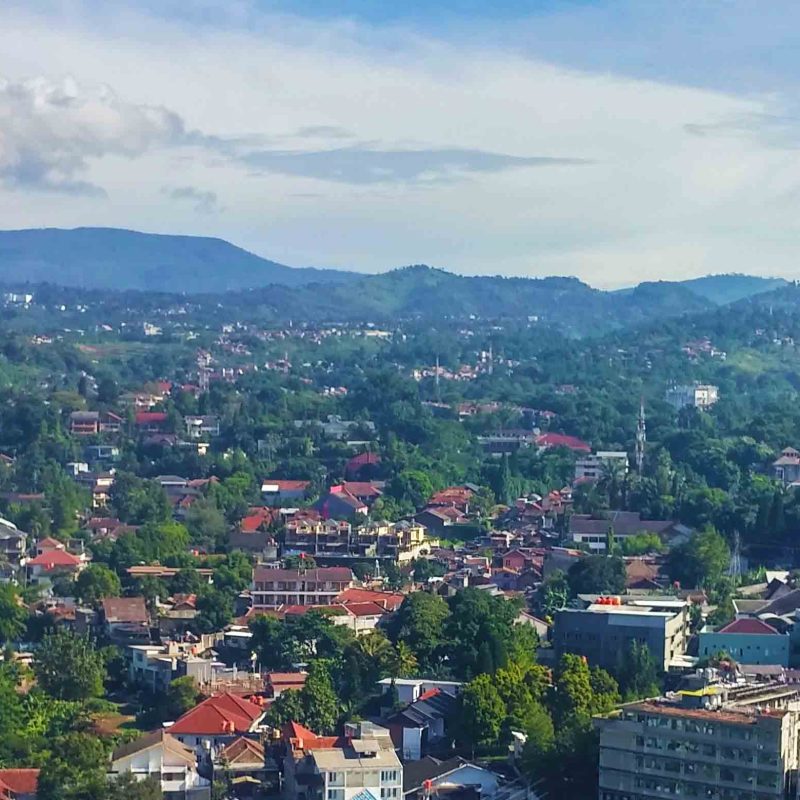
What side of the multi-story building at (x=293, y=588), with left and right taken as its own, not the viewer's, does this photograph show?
front

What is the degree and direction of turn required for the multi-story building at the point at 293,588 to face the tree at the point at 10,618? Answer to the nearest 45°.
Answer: approximately 90° to its right

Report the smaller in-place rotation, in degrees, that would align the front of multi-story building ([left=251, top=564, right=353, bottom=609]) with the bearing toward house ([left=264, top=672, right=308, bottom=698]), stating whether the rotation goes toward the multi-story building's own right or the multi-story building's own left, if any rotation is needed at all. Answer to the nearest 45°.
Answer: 0° — it already faces it

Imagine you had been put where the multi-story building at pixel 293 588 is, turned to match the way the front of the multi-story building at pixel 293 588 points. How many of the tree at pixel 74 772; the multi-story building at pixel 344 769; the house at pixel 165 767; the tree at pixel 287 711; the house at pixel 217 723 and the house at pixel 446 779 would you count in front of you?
6

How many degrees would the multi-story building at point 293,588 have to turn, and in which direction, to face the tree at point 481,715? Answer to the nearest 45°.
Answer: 0° — it already faces it

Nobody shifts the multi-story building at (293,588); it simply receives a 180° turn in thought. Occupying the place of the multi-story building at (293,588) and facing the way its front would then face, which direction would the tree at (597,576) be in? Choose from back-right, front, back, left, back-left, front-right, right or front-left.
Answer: right

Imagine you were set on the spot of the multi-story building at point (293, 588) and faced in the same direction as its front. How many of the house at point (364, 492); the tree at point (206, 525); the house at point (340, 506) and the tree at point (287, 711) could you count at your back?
3

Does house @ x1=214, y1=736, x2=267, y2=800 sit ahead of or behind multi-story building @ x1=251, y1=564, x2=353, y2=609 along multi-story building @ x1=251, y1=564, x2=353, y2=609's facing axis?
ahead

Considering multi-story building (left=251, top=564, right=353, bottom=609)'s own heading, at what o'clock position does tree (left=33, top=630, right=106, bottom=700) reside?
The tree is roughly at 1 o'clock from the multi-story building.

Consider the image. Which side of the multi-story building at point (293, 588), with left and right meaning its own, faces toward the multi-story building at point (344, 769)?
front

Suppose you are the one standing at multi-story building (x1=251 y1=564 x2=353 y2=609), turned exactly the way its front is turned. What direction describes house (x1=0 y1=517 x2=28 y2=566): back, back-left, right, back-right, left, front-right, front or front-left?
back-right

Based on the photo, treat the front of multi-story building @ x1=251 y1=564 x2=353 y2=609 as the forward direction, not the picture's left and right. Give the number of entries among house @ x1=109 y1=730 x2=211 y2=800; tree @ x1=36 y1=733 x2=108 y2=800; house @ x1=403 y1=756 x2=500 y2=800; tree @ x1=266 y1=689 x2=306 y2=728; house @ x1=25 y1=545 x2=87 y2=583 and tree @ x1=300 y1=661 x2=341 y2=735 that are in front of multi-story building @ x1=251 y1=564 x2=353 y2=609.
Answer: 5

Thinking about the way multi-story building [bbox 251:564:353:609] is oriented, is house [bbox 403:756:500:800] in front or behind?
in front
